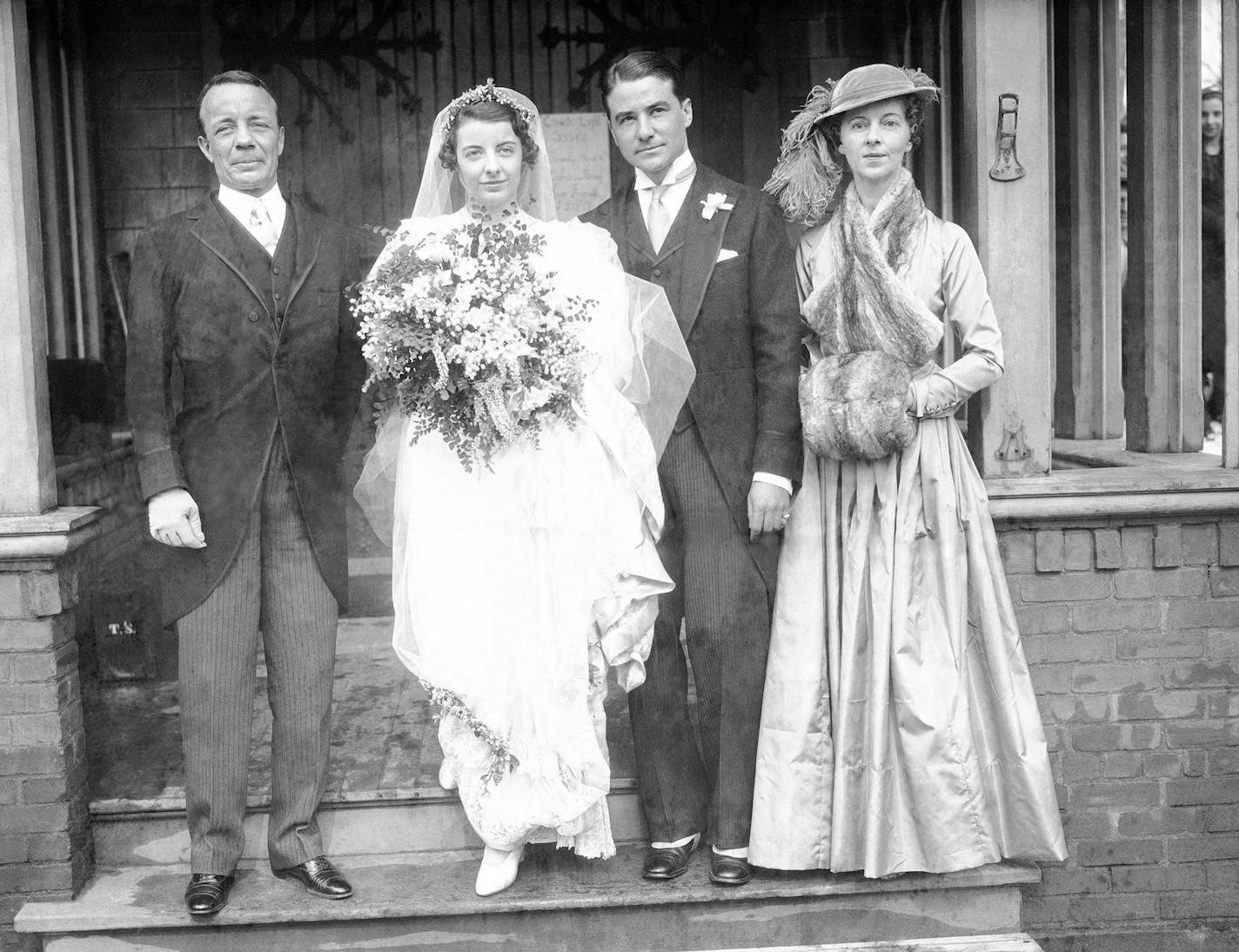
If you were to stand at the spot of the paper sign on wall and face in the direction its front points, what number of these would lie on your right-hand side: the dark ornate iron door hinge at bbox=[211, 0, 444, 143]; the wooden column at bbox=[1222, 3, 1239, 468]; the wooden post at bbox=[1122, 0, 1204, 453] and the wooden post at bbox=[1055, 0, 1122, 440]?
1

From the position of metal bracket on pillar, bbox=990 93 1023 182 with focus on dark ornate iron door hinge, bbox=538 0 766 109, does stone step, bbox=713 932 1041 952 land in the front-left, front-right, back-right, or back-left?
back-left

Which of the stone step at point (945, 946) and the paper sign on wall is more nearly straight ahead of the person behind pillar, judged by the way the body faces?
the stone step

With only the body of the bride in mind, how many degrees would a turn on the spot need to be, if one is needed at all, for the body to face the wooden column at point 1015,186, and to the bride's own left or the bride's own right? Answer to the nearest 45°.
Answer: approximately 90° to the bride's own left

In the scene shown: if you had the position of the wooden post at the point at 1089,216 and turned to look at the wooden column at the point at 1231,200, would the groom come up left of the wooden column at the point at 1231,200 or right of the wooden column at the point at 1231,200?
right

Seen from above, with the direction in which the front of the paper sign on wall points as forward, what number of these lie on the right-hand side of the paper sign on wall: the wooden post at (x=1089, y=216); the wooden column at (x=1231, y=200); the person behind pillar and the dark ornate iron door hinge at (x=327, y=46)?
1

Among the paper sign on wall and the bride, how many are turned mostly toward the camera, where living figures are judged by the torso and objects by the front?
2

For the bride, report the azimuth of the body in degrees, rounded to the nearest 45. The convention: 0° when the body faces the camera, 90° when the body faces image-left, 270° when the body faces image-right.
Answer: approximately 0°
